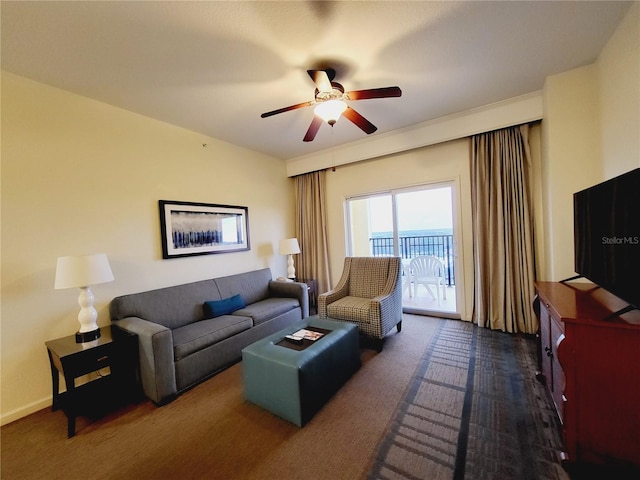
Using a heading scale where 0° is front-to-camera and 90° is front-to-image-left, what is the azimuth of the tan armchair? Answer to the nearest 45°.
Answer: approximately 45°

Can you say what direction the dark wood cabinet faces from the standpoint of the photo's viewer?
facing to the left of the viewer

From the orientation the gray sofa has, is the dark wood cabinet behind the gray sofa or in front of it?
in front

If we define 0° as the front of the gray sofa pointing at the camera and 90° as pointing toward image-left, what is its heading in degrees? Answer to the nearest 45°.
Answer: approximately 315°

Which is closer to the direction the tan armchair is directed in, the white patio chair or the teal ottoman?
the teal ottoman

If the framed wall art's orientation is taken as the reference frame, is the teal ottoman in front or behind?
in front

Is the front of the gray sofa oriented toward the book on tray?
yes

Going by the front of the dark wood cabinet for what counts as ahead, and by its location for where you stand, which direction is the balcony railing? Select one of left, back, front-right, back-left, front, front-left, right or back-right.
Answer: front-right

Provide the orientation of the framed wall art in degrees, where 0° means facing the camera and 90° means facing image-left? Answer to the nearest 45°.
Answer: approximately 315°

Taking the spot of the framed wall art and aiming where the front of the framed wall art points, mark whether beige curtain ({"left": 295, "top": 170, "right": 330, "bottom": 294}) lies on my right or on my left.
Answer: on my left
